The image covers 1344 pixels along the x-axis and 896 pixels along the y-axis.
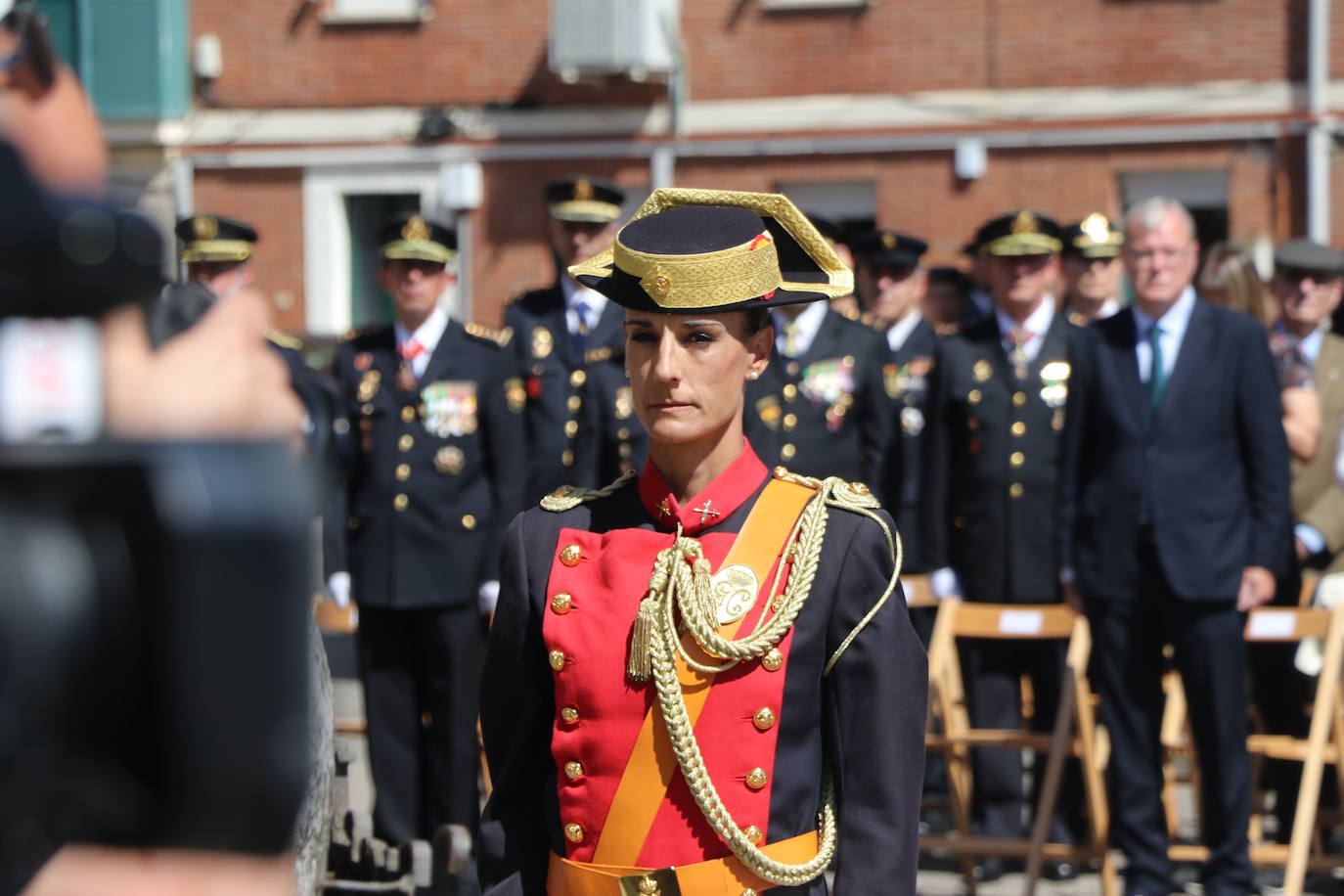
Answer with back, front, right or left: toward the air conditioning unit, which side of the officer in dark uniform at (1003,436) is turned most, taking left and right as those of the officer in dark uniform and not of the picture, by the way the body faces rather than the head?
back

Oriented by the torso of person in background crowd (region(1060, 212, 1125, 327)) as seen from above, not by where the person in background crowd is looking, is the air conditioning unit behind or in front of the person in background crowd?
behind

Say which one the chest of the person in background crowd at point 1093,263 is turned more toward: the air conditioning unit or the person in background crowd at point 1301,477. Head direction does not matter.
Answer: the person in background crowd

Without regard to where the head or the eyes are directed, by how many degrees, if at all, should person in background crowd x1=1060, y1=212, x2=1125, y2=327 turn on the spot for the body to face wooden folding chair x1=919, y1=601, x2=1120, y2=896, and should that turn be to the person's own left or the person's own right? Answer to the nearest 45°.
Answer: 0° — they already face it
